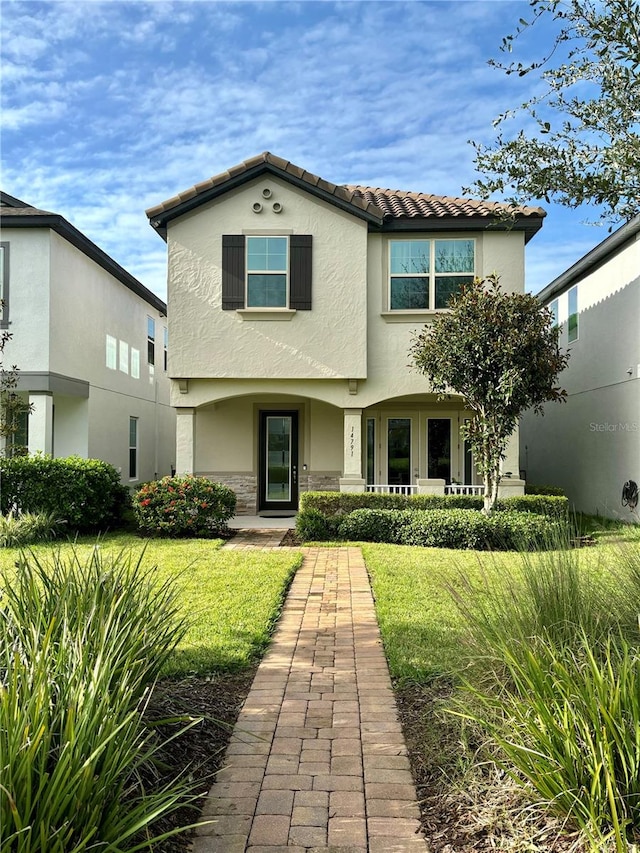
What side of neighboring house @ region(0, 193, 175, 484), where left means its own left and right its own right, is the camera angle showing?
front

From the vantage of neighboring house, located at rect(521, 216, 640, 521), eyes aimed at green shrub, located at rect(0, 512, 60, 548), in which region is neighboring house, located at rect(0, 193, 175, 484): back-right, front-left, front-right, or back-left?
front-right

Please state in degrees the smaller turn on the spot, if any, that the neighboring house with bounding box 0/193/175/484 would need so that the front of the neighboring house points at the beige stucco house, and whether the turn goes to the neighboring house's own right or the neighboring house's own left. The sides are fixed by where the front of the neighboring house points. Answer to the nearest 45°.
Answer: approximately 45° to the neighboring house's own left

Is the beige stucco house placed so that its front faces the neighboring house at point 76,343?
no

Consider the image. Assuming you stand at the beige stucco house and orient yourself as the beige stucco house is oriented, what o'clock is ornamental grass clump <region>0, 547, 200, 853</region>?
The ornamental grass clump is roughly at 12 o'clock from the beige stucco house.

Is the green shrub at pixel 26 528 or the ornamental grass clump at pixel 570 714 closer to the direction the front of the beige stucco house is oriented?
the ornamental grass clump

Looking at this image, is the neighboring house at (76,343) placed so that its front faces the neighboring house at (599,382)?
no

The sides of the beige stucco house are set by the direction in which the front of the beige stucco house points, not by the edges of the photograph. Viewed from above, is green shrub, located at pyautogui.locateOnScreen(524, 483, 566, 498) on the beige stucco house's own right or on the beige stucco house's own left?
on the beige stucco house's own left

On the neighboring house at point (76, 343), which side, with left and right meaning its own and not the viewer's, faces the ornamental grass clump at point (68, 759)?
front

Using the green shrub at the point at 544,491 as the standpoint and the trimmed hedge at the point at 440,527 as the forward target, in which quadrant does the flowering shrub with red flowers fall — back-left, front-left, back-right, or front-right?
front-right

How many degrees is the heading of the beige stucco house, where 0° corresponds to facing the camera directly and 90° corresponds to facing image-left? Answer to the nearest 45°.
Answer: approximately 0°

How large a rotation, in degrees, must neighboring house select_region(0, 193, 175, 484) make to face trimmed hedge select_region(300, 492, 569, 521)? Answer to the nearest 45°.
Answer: approximately 45° to its left

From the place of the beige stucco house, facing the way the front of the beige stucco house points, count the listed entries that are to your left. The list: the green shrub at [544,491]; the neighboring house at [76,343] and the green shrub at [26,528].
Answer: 1

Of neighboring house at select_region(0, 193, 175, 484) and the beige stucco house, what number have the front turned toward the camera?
2

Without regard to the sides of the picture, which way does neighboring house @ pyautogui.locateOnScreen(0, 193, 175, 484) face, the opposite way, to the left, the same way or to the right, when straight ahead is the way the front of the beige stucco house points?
the same way
